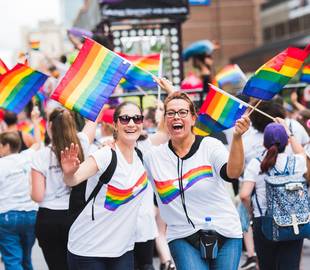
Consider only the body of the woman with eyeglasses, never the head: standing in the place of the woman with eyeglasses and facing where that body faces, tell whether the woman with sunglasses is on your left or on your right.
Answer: on your right

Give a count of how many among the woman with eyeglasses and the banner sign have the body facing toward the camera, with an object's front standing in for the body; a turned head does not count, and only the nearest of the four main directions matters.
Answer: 2

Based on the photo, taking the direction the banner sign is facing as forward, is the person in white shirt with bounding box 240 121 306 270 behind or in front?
in front

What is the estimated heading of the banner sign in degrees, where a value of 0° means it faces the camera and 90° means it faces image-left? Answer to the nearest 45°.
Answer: approximately 0°

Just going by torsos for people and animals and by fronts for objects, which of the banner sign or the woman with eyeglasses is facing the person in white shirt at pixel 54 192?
the banner sign

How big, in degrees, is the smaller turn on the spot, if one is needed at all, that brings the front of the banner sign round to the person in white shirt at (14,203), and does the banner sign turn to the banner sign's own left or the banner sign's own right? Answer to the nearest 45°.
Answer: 0° — it already faces them

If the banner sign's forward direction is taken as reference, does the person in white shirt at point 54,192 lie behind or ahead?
ahead
